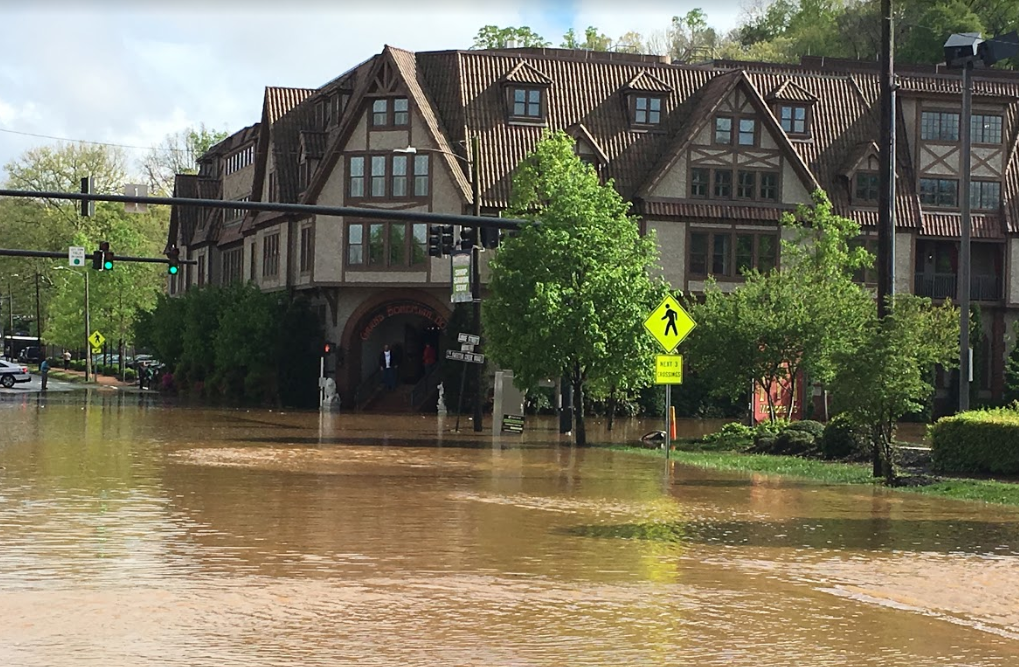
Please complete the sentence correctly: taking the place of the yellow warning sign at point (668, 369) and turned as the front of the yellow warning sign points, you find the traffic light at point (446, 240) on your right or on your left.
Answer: on your right

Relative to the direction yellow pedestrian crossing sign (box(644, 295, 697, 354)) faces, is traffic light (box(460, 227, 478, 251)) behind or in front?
behind

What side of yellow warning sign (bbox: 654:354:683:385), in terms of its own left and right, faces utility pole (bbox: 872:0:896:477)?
left

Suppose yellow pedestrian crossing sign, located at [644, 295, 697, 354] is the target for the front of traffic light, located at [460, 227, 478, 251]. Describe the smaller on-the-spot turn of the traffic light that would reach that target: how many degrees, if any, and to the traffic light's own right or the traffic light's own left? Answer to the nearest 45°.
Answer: approximately 135° to the traffic light's own left

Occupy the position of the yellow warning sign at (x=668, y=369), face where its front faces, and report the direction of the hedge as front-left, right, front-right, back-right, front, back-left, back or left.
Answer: front-left

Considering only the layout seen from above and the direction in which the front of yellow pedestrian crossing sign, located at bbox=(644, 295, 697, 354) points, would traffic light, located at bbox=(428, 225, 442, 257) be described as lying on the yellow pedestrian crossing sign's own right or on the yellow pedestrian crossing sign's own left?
on the yellow pedestrian crossing sign's own right

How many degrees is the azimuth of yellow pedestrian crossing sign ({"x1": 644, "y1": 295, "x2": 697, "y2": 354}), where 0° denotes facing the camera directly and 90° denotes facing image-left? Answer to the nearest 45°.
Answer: approximately 0°
